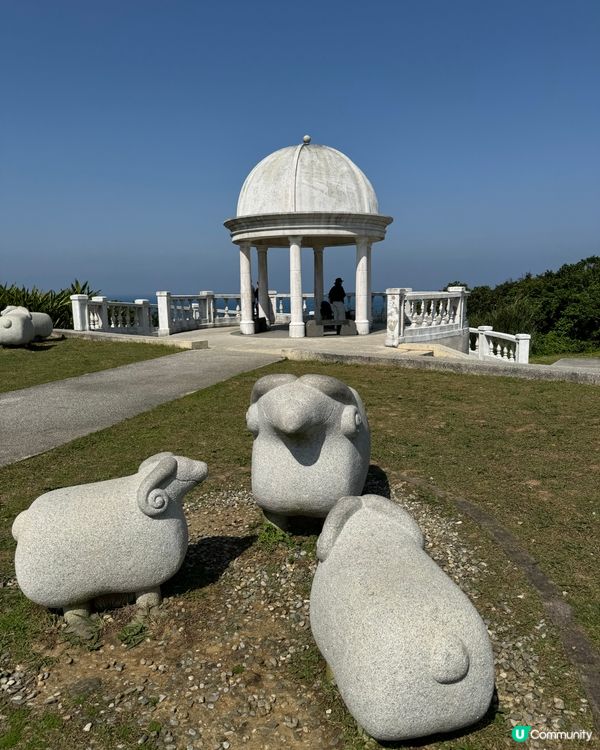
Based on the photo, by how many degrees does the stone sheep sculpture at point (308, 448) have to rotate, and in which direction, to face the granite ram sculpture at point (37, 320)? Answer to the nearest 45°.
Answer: approximately 135° to its right

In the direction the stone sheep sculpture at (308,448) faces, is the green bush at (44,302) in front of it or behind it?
behind

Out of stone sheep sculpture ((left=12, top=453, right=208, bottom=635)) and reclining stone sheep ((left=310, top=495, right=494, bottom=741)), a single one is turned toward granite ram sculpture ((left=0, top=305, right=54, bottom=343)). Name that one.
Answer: the reclining stone sheep

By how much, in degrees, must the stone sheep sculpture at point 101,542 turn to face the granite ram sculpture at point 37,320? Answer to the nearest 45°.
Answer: approximately 90° to its left

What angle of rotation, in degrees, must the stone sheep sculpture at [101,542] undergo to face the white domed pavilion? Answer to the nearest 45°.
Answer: approximately 45° to its left

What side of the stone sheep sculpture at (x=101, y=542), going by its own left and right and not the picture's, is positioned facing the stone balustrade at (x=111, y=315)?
left

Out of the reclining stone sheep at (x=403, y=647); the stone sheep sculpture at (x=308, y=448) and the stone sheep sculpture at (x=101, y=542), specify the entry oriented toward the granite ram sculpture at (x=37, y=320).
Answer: the reclining stone sheep

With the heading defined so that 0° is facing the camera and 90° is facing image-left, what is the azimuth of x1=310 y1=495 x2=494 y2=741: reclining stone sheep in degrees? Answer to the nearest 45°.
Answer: approximately 135°

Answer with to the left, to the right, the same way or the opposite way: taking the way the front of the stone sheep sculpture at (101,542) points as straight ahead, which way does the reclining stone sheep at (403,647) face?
to the left

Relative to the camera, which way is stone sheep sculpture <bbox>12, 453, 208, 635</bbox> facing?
to the viewer's right

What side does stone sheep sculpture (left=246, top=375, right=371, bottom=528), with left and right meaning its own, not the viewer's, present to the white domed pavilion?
back

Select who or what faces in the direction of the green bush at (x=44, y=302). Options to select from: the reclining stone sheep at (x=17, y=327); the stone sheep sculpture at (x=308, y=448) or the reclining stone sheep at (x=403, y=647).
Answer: the reclining stone sheep at (x=403, y=647)
